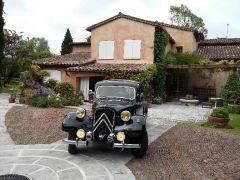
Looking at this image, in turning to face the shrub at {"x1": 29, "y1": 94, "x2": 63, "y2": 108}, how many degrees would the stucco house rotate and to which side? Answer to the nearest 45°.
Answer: approximately 45° to its right

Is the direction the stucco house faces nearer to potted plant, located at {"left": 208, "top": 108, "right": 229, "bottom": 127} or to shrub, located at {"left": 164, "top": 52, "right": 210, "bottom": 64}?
the potted plant

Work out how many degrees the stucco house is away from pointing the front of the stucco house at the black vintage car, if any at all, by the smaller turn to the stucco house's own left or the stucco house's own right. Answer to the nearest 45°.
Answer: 0° — it already faces it

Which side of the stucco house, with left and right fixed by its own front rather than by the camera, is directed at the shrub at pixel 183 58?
left

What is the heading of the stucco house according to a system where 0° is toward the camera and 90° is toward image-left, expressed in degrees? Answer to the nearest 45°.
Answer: approximately 0°

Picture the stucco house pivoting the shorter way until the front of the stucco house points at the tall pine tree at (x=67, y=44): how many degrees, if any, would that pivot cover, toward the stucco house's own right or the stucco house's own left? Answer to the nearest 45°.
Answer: approximately 135° to the stucco house's own right

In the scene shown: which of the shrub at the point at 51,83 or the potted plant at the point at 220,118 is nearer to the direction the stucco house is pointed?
the potted plant

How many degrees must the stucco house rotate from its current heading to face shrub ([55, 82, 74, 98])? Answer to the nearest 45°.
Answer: approximately 45° to its right

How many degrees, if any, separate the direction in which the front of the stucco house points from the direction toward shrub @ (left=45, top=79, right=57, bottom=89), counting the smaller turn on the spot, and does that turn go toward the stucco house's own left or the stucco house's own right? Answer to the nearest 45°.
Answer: approximately 90° to the stucco house's own right

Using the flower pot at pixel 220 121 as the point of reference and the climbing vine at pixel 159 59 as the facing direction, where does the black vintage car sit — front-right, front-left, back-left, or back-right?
back-left

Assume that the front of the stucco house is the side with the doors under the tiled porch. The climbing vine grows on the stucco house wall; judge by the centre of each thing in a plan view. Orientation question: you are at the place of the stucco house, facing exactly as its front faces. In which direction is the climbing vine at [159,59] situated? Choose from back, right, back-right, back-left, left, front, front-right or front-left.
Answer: left
